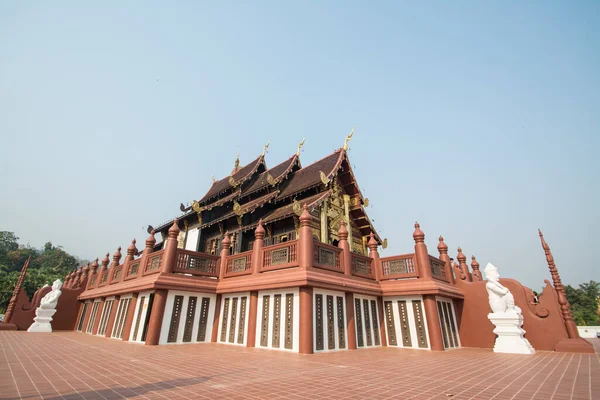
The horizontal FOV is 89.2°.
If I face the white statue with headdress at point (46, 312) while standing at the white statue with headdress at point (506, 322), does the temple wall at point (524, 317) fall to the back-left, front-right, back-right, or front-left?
back-right

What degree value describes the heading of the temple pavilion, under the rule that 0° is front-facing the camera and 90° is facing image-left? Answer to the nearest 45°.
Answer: approximately 315°

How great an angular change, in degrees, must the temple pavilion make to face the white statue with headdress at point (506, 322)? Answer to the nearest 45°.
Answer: approximately 45° to its left

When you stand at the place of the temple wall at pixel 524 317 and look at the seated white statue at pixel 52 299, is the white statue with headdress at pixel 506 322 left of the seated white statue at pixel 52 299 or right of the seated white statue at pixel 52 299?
left

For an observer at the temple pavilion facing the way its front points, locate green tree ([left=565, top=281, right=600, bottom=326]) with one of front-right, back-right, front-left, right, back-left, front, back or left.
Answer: left

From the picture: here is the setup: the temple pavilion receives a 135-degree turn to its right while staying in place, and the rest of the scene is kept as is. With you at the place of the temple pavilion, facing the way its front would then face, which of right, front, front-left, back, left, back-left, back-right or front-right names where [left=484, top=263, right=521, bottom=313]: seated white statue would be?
back
